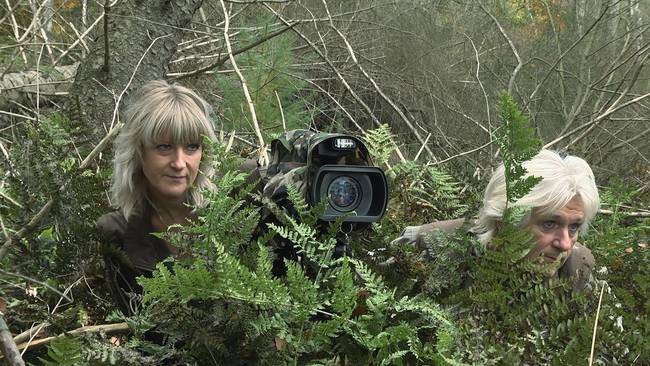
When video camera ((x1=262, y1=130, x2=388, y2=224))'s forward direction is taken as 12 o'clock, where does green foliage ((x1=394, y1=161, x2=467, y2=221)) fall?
The green foliage is roughly at 8 o'clock from the video camera.

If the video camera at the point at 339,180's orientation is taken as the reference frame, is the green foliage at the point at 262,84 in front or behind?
behind

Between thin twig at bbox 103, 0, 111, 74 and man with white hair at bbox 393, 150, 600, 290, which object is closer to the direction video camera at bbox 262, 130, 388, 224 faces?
the man with white hair

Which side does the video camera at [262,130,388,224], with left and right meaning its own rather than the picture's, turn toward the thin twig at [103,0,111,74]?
back

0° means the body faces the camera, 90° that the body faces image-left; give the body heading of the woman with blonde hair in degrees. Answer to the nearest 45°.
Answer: approximately 315°

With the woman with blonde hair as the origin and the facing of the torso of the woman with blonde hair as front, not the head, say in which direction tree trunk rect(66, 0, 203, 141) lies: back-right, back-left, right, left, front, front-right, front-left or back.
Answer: back-left

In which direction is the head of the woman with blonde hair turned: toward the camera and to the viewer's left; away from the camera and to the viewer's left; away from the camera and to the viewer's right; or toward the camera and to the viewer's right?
toward the camera and to the viewer's right

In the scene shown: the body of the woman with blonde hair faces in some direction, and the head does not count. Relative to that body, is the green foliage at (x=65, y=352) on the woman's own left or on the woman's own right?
on the woman's own right
